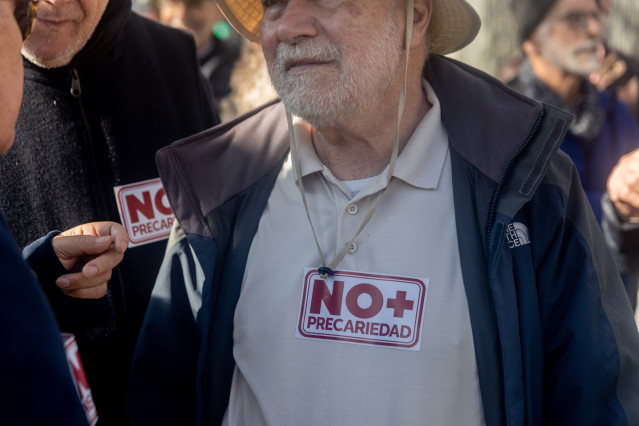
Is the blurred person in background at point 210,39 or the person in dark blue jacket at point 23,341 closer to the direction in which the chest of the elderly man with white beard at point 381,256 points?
the person in dark blue jacket

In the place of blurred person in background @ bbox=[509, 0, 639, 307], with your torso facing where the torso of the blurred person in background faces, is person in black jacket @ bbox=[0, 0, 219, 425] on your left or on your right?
on your right

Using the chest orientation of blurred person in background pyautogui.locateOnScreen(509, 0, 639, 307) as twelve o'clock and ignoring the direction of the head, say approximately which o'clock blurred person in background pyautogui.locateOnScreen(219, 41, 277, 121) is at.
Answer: blurred person in background pyautogui.locateOnScreen(219, 41, 277, 121) is roughly at 4 o'clock from blurred person in background pyautogui.locateOnScreen(509, 0, 639, 307).

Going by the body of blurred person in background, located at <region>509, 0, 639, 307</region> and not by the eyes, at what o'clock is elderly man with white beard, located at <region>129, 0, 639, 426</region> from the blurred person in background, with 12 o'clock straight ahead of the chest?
The elderly man with white beard is roughly at 2 o'clock from the blurred person in background.

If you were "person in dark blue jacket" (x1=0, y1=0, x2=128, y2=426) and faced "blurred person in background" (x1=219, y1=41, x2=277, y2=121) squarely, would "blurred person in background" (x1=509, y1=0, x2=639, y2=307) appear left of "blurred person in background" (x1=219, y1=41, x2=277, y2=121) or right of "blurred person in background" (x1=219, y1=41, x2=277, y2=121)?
right

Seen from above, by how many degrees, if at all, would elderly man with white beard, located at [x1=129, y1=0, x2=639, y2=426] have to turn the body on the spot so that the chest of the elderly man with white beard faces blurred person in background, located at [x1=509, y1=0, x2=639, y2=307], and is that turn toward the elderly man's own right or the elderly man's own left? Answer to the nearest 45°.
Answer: approximately 135° to the elderly man's own left

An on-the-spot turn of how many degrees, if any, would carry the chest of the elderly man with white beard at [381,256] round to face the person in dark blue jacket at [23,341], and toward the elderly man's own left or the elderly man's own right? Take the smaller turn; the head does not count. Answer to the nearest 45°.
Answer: approximately 45° to the elderly man's own right
